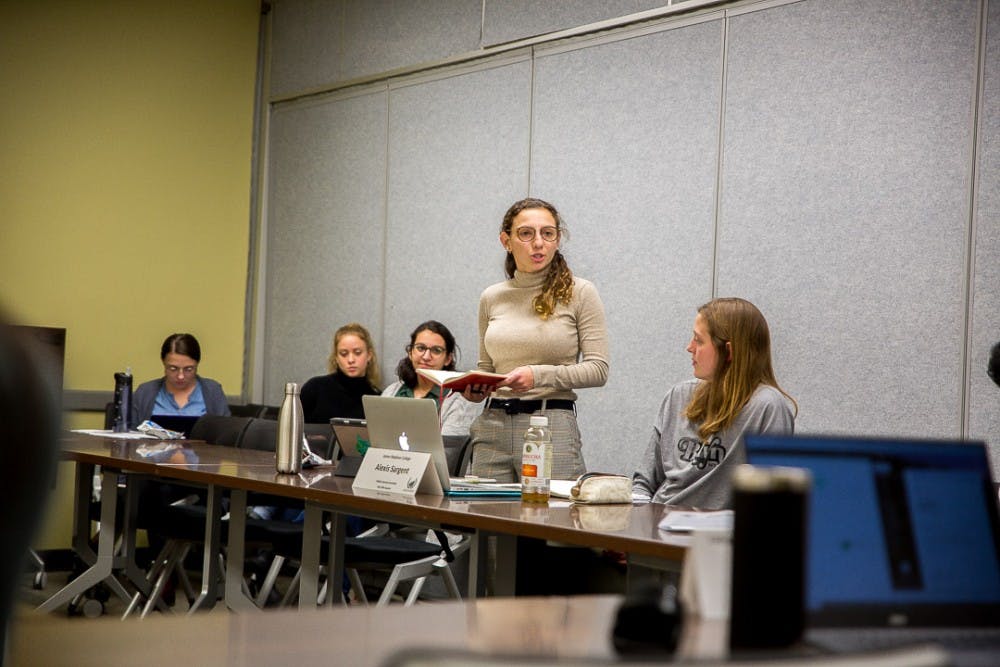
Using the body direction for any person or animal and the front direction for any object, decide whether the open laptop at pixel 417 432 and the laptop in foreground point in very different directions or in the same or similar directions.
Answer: very different directions

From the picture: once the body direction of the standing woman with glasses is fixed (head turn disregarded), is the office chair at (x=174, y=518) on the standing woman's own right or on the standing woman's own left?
on the standing woman's own right

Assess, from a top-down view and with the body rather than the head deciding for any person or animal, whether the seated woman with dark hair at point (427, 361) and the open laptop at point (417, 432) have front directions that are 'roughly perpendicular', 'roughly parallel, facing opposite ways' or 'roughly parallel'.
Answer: roughly parallel, facing opposite ways

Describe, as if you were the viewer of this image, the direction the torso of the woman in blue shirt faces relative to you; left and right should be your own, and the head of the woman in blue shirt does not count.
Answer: facing the viewer

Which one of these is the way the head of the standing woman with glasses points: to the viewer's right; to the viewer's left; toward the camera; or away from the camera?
toward the camera

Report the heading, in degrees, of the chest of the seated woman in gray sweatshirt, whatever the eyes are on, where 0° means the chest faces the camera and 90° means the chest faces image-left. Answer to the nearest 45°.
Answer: approximately 45°

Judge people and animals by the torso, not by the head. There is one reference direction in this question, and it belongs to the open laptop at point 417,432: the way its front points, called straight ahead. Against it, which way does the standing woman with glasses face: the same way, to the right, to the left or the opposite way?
the opposite way

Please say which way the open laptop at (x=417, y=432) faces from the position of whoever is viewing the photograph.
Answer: facing away from the viewer and to the right of the viewer

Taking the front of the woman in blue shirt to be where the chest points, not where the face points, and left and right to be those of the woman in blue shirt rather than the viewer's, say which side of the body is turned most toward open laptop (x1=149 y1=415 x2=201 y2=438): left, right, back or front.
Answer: front

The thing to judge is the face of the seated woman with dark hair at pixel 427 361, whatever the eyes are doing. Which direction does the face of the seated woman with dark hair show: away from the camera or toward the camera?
toward the camera

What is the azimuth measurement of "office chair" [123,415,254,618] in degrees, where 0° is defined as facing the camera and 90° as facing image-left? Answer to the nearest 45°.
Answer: approximately 45°

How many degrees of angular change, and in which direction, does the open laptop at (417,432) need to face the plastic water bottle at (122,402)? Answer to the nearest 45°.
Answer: approximately 90° to its left

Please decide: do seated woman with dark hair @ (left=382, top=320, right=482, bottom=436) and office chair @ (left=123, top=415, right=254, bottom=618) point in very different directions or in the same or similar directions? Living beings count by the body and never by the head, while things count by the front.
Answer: same or similar directions

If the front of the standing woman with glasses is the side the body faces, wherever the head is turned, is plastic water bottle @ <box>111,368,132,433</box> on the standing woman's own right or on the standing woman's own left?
on the standing woman's own right

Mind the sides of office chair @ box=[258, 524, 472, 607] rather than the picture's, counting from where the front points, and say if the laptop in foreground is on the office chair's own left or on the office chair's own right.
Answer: on the office chair's own left

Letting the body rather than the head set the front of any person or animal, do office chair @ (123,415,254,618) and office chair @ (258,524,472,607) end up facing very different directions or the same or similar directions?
same or similar directions

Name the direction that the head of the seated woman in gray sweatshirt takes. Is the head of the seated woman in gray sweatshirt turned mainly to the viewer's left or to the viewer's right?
to the viewer's left

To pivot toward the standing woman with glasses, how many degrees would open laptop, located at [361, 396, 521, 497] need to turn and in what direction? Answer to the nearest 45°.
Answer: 0° — it already faces them

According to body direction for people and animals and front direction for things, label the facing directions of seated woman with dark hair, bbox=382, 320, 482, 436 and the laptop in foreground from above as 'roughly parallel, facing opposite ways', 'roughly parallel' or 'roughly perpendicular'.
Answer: roughly parallel

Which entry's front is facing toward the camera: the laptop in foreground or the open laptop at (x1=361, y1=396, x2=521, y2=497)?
the laptop in foreground
